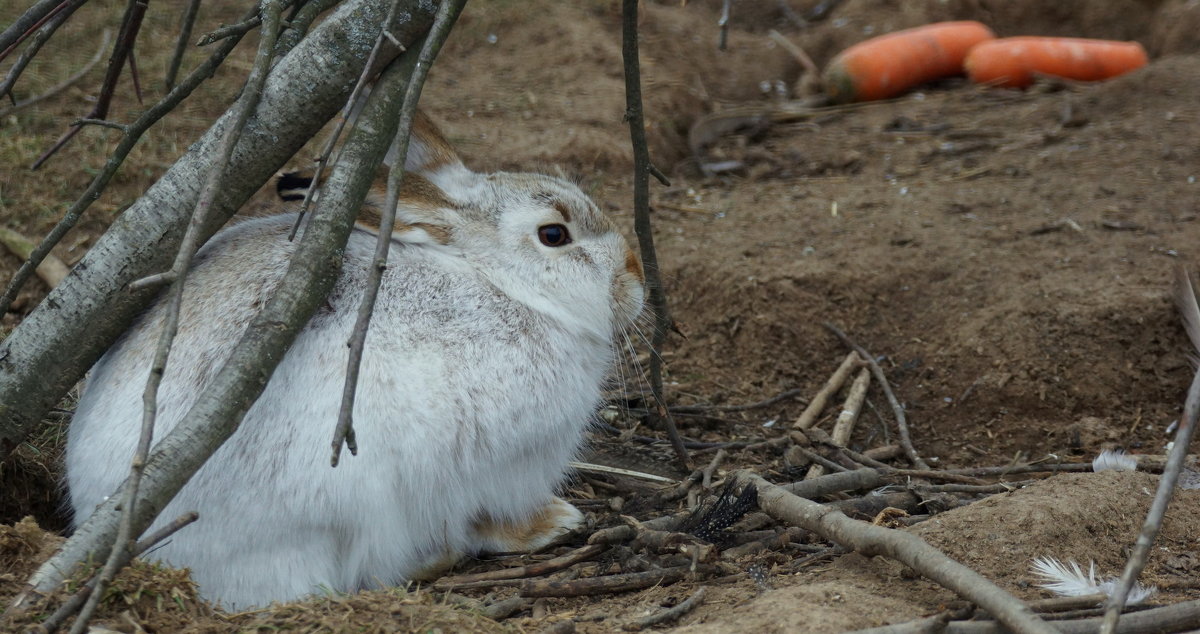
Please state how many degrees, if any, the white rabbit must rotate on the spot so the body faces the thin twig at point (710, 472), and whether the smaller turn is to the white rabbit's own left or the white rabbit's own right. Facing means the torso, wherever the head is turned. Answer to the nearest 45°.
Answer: approximately 45° to the white rabbit's own left

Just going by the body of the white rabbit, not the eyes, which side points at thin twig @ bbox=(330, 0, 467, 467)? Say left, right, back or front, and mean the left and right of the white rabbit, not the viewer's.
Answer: right

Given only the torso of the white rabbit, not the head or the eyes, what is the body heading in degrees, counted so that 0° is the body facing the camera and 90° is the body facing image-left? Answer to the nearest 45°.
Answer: approximately 270°

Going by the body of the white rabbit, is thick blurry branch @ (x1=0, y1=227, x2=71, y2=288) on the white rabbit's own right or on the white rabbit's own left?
on the white rabbit's own left

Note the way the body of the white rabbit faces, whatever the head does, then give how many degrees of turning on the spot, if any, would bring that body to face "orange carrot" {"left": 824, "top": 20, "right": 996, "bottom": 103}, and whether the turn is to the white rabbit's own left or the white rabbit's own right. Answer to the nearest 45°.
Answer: approximately 45° to the white rabbit's own left

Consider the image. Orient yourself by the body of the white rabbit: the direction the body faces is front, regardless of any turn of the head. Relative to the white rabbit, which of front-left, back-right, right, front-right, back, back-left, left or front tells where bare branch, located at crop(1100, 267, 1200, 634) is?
front-right
